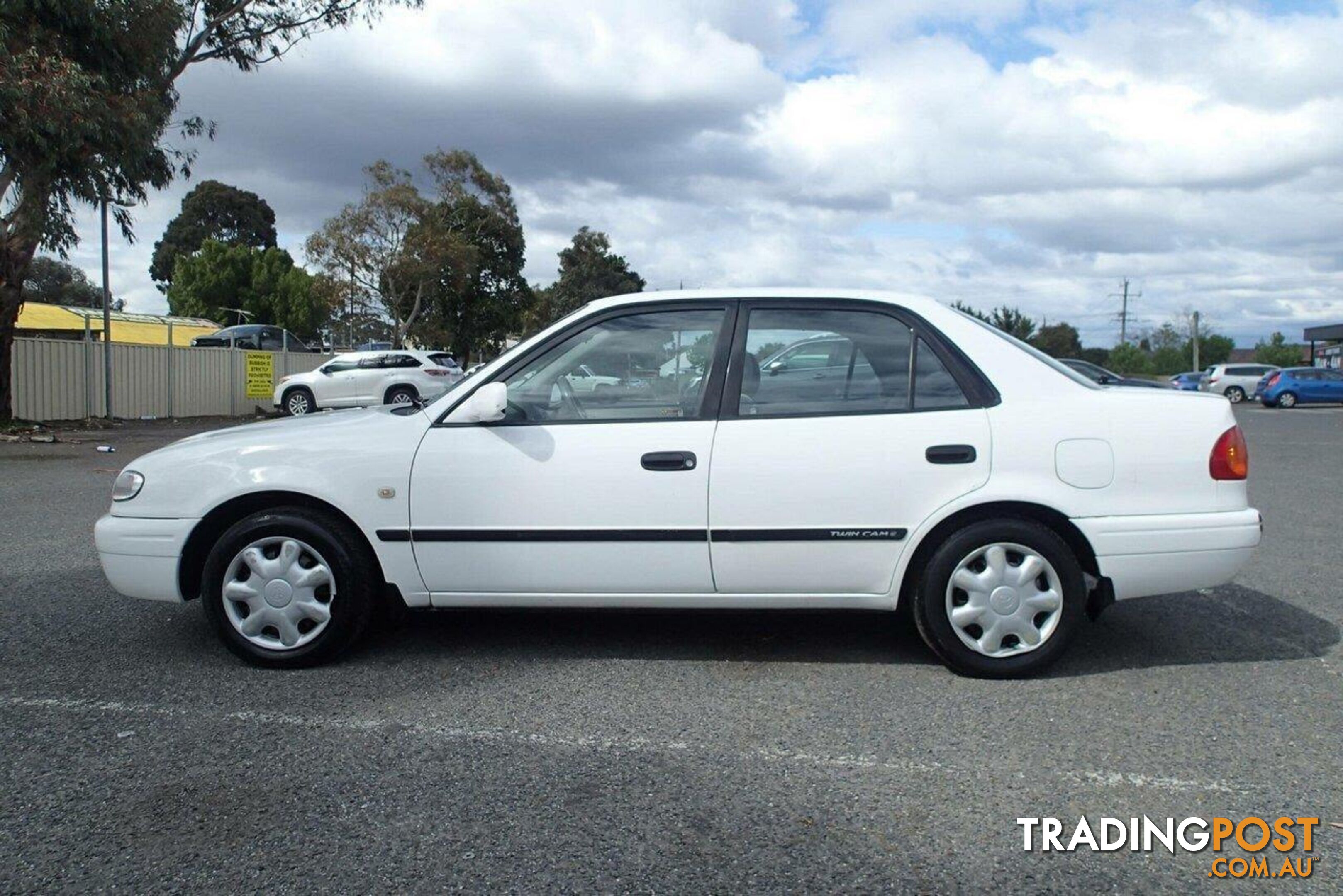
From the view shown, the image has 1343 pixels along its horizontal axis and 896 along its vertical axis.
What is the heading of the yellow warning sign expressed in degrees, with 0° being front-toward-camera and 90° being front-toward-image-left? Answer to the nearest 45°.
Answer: approximately 0°

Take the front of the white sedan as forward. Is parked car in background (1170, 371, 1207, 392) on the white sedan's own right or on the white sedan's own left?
on the white sedan's own right

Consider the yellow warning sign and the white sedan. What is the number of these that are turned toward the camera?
1

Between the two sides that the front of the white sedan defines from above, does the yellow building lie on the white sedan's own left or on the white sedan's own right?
on the white sedan's own right

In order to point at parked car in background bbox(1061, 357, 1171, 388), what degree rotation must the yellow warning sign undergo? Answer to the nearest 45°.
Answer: approximately 45° to its left

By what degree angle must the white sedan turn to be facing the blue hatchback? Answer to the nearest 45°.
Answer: approximately 135° to its right

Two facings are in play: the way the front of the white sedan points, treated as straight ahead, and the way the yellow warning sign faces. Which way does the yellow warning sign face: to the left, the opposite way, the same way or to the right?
to the left

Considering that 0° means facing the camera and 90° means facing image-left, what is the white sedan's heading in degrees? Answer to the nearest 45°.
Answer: approximately 90°

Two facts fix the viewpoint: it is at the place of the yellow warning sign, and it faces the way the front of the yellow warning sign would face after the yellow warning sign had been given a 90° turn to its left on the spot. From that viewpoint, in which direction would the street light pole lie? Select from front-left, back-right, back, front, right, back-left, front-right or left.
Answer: back-right
